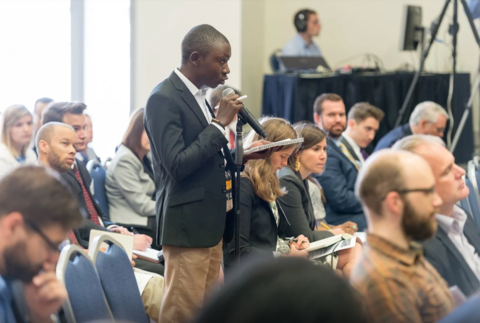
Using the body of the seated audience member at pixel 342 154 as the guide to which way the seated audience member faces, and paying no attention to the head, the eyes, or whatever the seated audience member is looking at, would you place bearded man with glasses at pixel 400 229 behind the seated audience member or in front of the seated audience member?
in front

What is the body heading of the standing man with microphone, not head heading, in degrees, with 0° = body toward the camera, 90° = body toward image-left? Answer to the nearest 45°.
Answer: approximately 270°

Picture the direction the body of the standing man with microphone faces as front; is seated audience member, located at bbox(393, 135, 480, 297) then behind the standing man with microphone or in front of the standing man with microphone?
in front

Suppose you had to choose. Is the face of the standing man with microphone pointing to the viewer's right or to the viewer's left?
to the viewer's right

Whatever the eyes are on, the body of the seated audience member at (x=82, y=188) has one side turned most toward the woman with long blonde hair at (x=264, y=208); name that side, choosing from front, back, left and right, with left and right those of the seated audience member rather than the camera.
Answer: front

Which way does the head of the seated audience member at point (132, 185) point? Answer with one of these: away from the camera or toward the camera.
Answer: away from the camera

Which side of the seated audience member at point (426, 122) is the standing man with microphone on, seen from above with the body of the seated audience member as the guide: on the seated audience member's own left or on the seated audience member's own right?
on the seated audience member's own right

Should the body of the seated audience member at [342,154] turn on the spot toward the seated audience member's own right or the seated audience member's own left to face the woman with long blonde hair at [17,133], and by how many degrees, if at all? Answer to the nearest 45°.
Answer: approximately 90° to the seated audience member's own right

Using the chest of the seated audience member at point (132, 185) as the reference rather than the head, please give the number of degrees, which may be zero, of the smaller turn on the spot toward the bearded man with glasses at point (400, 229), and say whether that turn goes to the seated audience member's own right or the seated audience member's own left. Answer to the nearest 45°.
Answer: approximately 90° to the seated audience member's own right
